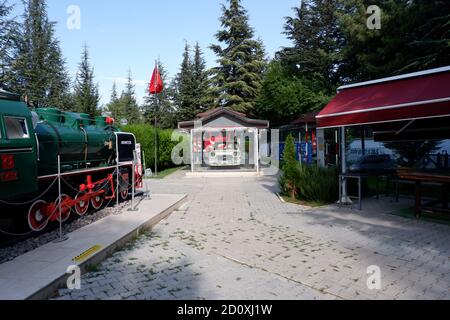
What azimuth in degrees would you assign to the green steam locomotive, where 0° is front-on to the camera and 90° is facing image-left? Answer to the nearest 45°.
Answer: approximately 225°

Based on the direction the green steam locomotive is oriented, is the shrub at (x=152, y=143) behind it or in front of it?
in front

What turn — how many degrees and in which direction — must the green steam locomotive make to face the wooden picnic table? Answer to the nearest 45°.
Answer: approximately 45° to its right

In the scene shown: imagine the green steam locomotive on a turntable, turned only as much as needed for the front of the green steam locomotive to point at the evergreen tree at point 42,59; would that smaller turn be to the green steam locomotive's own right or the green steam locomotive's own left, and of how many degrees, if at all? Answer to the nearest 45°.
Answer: approximately 45° to the green steam locomotive's own left

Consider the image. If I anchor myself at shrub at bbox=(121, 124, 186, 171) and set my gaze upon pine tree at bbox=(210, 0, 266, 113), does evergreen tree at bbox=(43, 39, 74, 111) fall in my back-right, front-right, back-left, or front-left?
front-left

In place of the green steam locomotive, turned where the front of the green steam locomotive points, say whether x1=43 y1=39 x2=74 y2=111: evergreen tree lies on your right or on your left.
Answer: on your left

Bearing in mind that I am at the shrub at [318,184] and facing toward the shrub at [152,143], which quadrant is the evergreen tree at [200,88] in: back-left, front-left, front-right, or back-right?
front-right

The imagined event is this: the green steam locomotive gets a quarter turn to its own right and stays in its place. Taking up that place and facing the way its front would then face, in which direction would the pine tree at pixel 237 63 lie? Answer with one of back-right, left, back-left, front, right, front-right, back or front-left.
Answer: left

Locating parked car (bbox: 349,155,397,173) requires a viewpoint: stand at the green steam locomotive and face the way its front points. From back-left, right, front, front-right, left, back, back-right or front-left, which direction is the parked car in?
front-right

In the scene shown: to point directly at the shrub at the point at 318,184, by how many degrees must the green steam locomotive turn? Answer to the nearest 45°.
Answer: approximately 45° to its right
